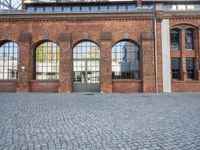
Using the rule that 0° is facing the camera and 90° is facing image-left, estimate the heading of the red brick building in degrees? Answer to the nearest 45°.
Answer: approximately 0°
